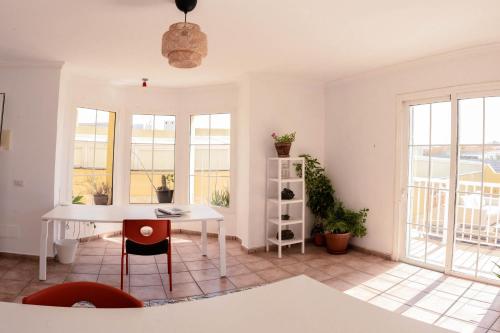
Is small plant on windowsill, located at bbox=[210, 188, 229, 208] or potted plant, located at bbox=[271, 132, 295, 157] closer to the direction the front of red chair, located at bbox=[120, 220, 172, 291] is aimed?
the small plant on windowsill

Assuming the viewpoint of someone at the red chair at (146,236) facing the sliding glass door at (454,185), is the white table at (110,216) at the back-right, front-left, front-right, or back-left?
back-left

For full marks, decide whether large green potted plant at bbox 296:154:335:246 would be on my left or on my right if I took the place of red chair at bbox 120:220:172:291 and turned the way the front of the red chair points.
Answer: on my right

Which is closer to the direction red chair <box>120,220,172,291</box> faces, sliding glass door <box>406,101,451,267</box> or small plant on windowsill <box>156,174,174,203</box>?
the small plant on windowsill

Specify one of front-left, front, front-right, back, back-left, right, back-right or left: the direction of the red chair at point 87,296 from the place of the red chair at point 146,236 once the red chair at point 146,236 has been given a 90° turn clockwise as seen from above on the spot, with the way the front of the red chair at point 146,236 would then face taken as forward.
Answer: right

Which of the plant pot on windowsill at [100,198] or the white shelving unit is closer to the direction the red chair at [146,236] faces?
the plant pot on windowsill

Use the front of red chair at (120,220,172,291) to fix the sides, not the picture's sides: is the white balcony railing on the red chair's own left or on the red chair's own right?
on the red chair's own right

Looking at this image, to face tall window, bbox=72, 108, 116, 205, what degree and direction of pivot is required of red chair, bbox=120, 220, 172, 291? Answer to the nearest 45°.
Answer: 0° — it already faces it

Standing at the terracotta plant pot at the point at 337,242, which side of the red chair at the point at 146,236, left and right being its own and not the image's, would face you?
right

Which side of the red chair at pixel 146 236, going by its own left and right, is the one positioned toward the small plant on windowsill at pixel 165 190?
front

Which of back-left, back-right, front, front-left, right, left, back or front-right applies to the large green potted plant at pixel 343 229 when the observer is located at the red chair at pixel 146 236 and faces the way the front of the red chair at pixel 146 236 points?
right

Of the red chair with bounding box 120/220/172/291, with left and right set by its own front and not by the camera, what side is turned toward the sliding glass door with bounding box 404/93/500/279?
right

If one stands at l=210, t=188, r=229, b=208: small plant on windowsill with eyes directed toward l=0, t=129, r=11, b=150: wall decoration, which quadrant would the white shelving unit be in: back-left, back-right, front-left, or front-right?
back-left

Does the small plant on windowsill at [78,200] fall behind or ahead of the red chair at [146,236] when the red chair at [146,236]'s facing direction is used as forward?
ahead

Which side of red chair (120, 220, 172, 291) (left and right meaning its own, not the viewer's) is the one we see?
back

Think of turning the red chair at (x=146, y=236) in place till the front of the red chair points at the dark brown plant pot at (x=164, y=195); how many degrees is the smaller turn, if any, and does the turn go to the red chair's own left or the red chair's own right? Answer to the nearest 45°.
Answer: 0° — it already faces it
